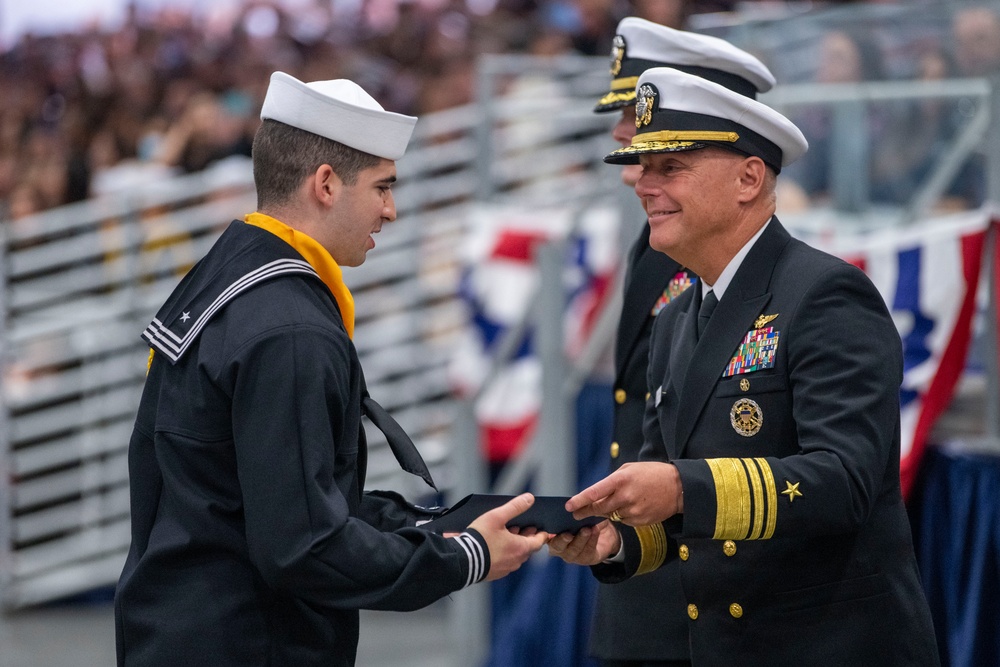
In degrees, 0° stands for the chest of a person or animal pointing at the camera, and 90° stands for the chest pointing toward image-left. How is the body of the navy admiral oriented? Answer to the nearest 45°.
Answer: approximately 45°

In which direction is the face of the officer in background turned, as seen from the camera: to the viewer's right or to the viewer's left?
to the viewer's left

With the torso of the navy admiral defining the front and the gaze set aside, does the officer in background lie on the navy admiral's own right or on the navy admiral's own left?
on the navy admiral's own right
